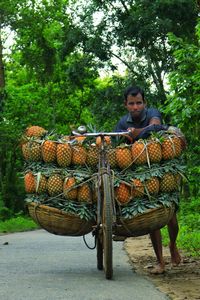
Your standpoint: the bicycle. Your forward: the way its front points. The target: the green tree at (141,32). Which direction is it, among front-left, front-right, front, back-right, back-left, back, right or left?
back

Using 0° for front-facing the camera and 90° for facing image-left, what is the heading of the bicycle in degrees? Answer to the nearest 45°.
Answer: approximately 0°

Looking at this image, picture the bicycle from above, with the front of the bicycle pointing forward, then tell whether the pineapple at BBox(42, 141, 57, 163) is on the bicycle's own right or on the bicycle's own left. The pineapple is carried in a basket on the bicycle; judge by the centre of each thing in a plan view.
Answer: on the bicycle's own right

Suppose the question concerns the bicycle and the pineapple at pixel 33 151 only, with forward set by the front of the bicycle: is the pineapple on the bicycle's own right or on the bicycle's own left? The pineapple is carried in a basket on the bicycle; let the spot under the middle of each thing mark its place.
on the bicycle's own right
